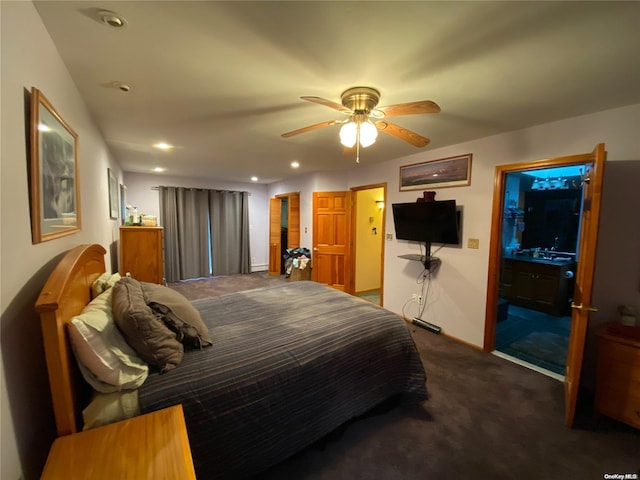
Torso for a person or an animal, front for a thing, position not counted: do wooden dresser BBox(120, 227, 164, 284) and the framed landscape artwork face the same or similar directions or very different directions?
very different directions

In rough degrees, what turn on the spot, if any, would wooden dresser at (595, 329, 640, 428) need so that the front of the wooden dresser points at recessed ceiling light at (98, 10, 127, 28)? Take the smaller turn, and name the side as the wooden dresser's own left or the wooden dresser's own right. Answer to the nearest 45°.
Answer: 0° — it already faces it

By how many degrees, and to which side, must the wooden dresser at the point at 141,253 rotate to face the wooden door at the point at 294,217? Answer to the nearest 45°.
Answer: approximately 45° to its left

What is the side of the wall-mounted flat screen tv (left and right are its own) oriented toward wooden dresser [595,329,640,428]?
left

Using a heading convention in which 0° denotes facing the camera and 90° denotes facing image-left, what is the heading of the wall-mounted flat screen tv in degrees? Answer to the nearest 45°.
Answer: approximately 45°
